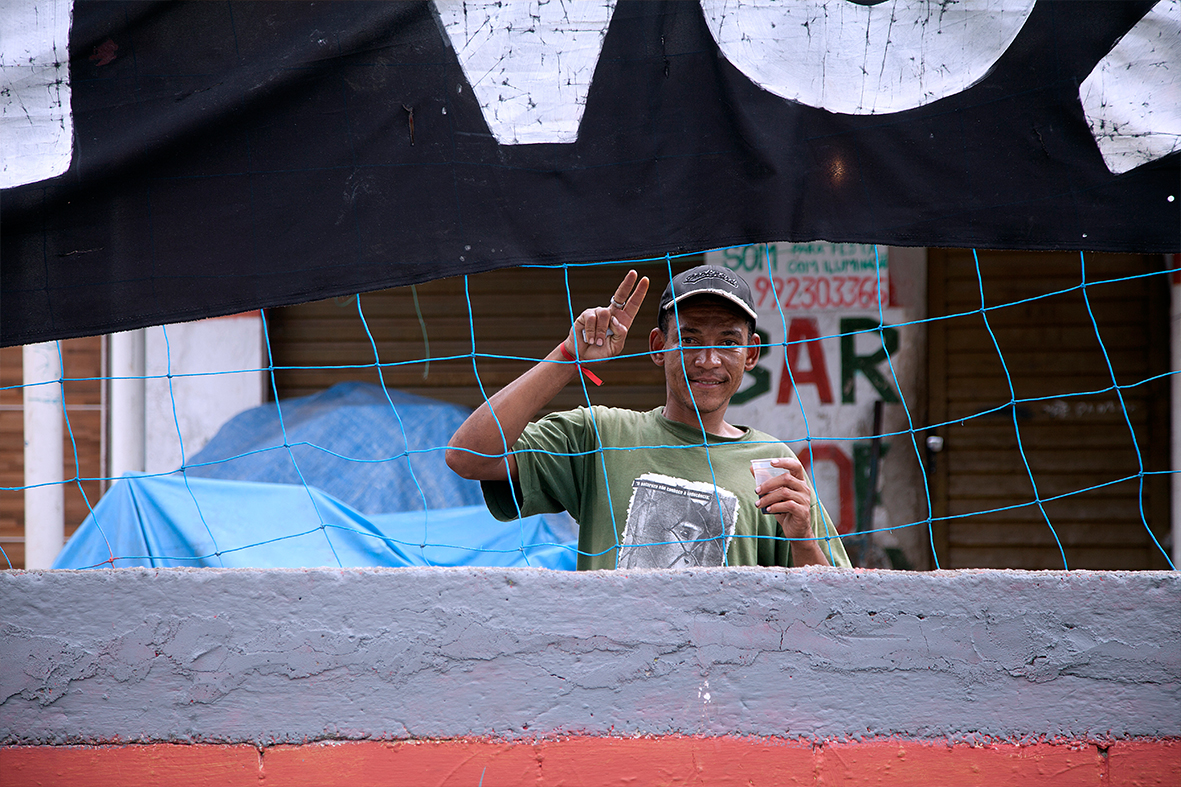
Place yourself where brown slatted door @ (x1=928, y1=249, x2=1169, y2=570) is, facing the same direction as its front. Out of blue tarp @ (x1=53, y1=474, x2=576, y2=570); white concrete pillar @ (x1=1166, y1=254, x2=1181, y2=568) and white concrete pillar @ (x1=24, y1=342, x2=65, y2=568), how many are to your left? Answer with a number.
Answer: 1

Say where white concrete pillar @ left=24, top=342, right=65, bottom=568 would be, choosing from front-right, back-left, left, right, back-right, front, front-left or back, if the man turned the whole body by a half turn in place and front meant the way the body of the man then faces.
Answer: front-left

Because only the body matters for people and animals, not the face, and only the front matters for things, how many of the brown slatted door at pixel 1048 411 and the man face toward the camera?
2

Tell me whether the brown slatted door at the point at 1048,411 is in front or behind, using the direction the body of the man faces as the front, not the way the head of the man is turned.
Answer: behind

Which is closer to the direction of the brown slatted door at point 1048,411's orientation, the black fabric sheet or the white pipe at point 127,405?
the black fabric sheet

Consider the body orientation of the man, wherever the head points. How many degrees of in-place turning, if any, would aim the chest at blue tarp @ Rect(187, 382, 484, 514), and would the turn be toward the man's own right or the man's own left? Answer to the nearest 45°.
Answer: approximately 135° to the man's own right

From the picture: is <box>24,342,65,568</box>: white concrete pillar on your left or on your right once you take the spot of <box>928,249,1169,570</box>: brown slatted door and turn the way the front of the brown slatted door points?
on your right

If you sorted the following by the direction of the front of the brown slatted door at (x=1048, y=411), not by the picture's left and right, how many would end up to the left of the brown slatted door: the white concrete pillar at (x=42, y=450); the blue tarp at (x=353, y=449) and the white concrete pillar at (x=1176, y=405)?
1

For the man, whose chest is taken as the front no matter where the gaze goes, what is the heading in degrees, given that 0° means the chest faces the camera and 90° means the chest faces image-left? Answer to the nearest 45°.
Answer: approximately 0°

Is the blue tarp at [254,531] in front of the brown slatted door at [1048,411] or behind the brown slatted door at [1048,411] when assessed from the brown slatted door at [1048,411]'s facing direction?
in front

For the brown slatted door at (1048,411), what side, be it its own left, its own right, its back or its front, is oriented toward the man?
front

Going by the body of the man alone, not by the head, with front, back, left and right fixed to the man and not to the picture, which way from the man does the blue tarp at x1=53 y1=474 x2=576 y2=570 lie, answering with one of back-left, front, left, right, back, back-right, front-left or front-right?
back-right
